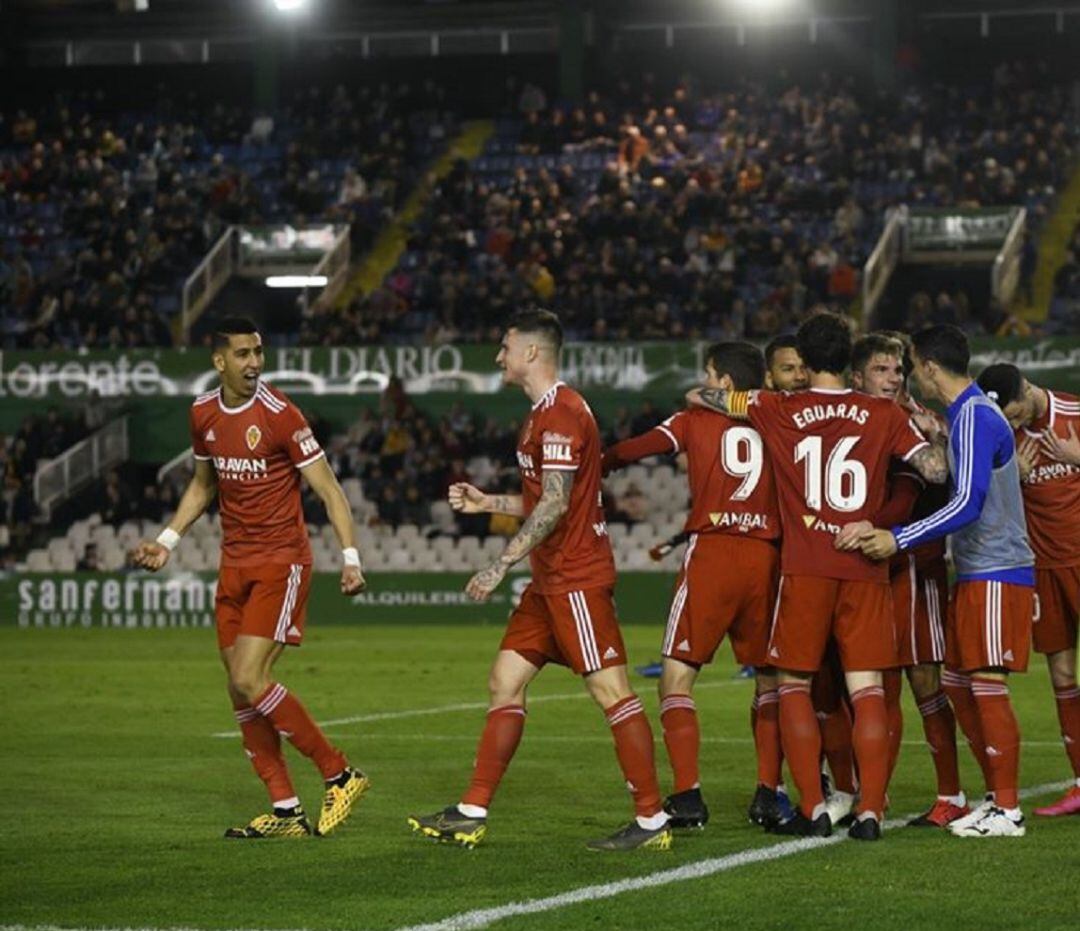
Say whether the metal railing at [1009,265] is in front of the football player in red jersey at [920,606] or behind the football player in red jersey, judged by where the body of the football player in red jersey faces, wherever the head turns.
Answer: behind

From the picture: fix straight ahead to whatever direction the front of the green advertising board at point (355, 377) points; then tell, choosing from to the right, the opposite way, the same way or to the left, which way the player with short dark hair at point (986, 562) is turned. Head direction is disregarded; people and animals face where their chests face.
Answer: to the right

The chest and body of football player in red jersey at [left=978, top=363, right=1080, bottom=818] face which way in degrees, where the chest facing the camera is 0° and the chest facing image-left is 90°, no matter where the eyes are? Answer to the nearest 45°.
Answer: approximately 45°

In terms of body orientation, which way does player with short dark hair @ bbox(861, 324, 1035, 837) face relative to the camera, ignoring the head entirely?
to the viewer's left

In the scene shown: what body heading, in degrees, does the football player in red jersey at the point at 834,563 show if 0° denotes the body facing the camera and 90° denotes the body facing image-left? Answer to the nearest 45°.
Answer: approximately 180°

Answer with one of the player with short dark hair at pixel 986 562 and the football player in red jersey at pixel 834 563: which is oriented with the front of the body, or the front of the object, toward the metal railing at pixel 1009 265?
the football player in red jersey

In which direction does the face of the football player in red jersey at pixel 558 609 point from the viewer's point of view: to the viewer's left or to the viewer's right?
to the viewer's left

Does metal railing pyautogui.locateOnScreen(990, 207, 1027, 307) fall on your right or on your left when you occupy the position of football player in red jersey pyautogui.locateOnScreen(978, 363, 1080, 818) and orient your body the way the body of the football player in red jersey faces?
on your right

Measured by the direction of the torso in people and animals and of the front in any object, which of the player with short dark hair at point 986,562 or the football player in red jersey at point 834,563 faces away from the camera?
the football player in red jersey
